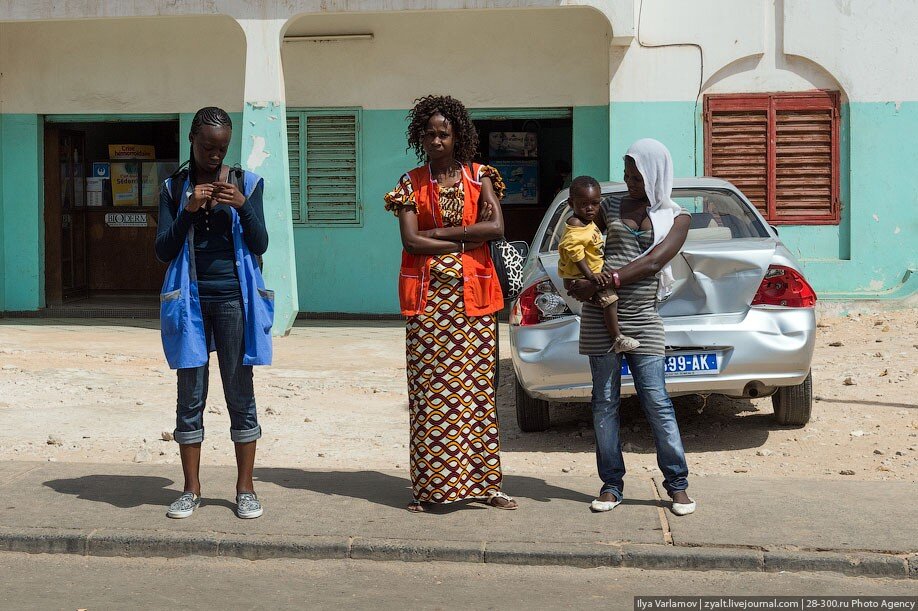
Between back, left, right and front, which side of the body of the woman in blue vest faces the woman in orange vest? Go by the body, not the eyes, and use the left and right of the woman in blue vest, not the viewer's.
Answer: left

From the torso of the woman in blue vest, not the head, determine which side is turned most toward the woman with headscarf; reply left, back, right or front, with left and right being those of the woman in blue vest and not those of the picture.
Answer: left

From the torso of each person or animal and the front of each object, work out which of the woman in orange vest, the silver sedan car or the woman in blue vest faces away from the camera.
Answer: the silver sedan car

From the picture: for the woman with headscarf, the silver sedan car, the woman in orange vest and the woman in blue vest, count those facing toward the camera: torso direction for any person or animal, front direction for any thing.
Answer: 3

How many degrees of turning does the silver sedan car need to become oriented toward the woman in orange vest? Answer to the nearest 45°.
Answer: approximately 135° to its left

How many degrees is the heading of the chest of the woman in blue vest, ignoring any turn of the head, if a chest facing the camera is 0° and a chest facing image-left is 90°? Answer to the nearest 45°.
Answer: approximately 0°

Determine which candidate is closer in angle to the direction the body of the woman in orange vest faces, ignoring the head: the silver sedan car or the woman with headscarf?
the woman with headscarf

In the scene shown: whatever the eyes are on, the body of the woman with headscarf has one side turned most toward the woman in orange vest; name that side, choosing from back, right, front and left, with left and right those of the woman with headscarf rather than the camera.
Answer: right

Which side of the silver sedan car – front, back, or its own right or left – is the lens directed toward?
back
